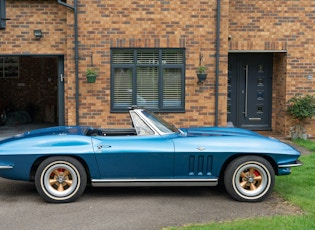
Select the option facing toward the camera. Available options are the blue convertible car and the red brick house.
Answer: the red brick house

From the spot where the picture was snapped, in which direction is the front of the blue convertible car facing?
facing to the right of the viewer

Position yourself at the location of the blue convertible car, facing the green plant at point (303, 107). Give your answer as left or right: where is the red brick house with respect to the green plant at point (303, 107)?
left

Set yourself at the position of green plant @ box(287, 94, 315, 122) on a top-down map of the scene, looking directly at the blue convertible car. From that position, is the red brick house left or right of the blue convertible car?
right

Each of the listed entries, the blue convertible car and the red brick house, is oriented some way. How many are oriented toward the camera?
1

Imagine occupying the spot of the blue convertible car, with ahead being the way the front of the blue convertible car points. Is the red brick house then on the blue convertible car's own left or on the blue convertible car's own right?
on the blue convertible car's own left

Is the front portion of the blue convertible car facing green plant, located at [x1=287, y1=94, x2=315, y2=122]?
no

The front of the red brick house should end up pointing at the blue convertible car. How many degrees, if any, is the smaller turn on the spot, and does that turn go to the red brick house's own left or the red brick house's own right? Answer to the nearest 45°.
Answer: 0° — it already faces it

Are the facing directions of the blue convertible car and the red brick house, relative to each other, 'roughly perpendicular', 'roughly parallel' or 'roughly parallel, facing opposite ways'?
roughly perpendicular

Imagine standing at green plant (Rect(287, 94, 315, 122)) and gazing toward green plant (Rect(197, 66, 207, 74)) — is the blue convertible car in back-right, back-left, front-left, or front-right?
front-left

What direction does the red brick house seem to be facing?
toward the camera

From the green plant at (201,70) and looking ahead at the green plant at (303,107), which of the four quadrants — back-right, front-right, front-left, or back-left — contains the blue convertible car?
back-right

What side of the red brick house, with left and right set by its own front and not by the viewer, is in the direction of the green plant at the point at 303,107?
left
